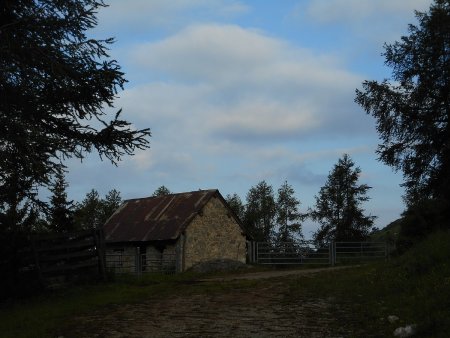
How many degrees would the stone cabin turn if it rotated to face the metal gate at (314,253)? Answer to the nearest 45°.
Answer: approximately 90° to its left

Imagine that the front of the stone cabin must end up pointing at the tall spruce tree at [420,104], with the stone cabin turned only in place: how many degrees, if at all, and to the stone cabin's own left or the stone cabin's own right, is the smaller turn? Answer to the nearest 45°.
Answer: approximately 90° to the stone cabin's own left
